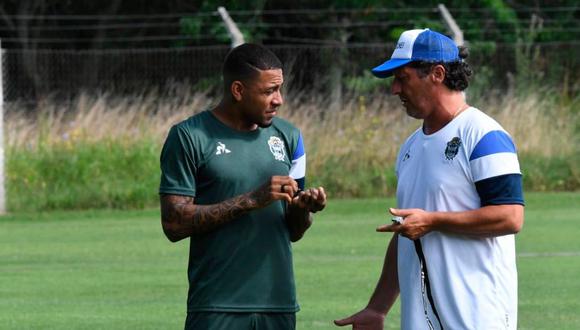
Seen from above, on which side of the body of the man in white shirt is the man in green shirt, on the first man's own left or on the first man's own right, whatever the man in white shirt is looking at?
on the first man's own right

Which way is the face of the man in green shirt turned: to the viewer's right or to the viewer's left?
to the viewer's right

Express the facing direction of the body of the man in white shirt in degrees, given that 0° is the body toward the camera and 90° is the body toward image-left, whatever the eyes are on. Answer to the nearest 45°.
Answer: approximately 45°

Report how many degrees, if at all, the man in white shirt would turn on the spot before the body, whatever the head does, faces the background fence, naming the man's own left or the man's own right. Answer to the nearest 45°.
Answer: approximately 135° to the man's own right

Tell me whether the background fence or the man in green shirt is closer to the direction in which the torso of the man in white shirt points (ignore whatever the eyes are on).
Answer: the man in green shirt

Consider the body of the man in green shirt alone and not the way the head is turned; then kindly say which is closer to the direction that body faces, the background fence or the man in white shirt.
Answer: the man in white shirt

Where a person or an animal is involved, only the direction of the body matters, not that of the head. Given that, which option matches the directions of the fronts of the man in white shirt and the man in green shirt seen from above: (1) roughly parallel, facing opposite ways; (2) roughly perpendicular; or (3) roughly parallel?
roughly perpendicular
